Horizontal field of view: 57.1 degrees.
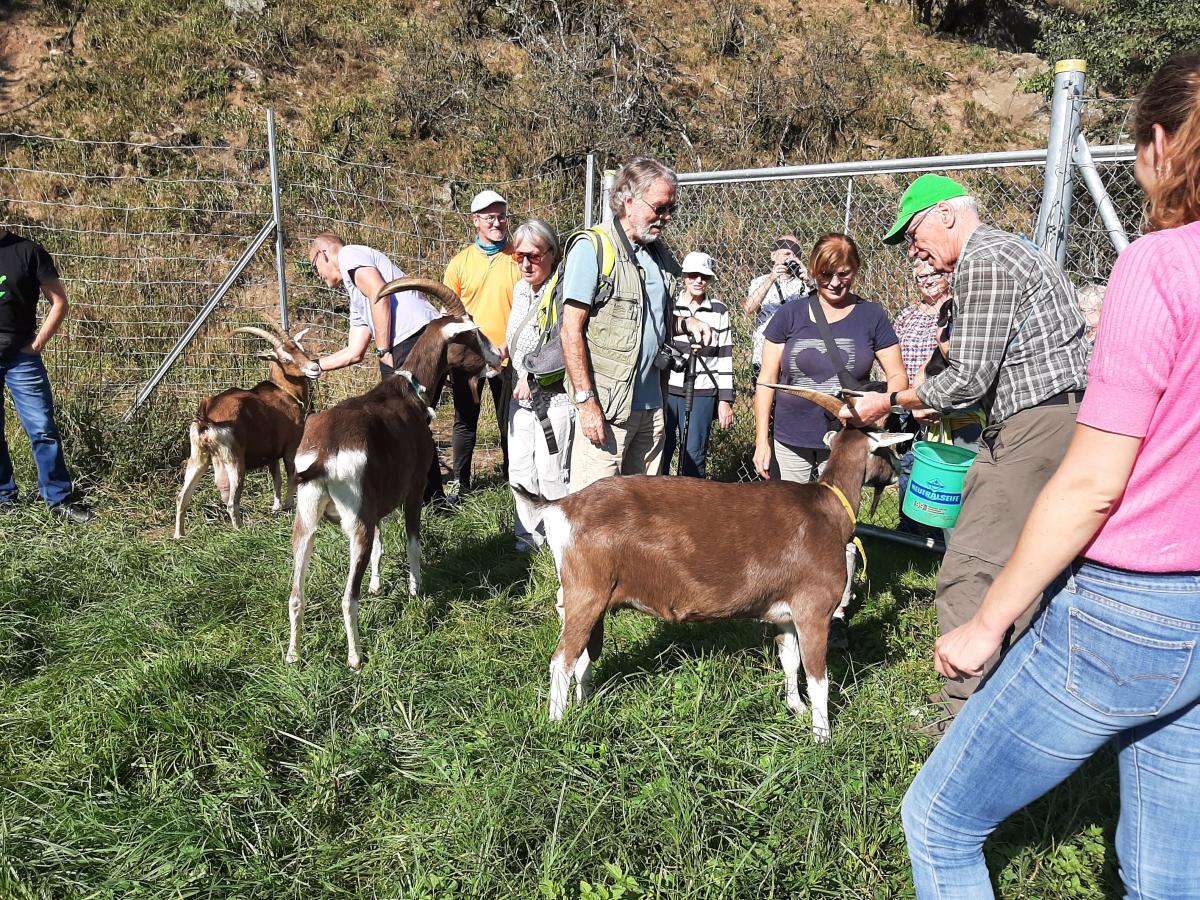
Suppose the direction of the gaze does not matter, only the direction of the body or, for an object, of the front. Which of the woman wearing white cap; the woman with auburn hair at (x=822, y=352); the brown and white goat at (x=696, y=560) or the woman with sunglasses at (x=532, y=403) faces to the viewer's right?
the brown and white goat

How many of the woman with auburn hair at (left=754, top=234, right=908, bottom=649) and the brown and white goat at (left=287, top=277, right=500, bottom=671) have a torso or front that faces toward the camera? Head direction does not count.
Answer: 1

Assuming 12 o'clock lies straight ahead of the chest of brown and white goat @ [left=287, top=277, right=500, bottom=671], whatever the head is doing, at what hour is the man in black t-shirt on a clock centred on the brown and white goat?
The man in black t-shirt is roughly at 9 o'clock from the brown and white goat.

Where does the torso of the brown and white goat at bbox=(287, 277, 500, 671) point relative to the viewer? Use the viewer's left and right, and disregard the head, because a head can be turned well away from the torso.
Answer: facing away from the viewer and to the right of the viewer

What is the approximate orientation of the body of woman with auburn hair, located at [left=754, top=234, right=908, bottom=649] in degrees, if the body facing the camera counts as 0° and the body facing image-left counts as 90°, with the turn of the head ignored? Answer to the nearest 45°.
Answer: approximately 0°

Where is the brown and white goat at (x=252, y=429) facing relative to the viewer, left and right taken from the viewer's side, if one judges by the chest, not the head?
facing away from the viewer and to the right of the viewer

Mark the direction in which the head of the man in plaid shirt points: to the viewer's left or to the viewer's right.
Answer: to the viewer's left

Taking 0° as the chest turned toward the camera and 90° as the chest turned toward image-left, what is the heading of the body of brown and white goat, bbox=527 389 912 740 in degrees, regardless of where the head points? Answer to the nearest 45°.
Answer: approximately 270°

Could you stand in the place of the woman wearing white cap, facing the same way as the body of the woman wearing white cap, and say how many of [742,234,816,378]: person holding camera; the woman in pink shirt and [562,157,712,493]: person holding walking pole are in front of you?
2

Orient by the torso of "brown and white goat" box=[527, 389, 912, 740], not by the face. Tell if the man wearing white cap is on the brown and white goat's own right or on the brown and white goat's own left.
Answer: on the brown and white goat's own left
